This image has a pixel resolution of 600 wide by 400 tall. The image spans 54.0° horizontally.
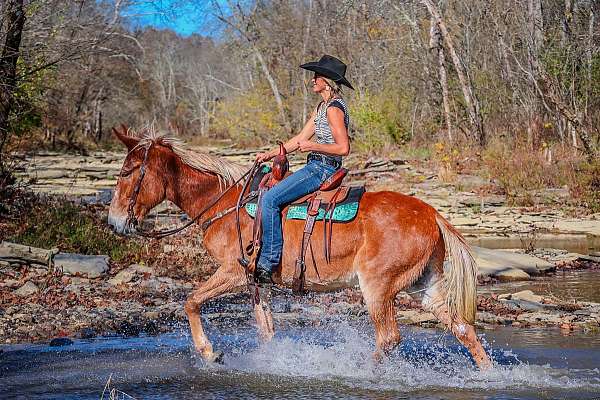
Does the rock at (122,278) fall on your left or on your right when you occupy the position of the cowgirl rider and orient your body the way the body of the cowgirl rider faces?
on your right

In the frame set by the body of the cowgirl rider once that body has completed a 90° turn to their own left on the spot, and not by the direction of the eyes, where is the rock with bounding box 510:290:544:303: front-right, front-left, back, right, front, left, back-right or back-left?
back-left

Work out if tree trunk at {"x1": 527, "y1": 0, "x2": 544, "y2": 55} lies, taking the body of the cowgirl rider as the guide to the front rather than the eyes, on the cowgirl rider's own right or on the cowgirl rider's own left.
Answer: on the cowgirl rider's own right

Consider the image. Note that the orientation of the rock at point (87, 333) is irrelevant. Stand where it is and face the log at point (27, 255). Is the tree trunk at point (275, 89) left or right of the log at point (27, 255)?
right

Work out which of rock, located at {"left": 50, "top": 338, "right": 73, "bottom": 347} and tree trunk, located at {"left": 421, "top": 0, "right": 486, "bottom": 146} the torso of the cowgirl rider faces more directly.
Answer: the rock

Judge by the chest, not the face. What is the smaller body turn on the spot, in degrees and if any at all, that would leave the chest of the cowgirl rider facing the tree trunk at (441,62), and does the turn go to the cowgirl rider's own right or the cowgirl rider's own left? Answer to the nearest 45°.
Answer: approximately 90° to the cowgirl rider's own right

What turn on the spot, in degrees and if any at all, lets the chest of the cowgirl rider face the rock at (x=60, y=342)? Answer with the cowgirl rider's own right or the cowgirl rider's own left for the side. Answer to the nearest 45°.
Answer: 0° — they already face it

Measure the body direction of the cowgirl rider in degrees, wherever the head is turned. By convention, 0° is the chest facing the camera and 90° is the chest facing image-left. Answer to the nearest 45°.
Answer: approximately 90°
